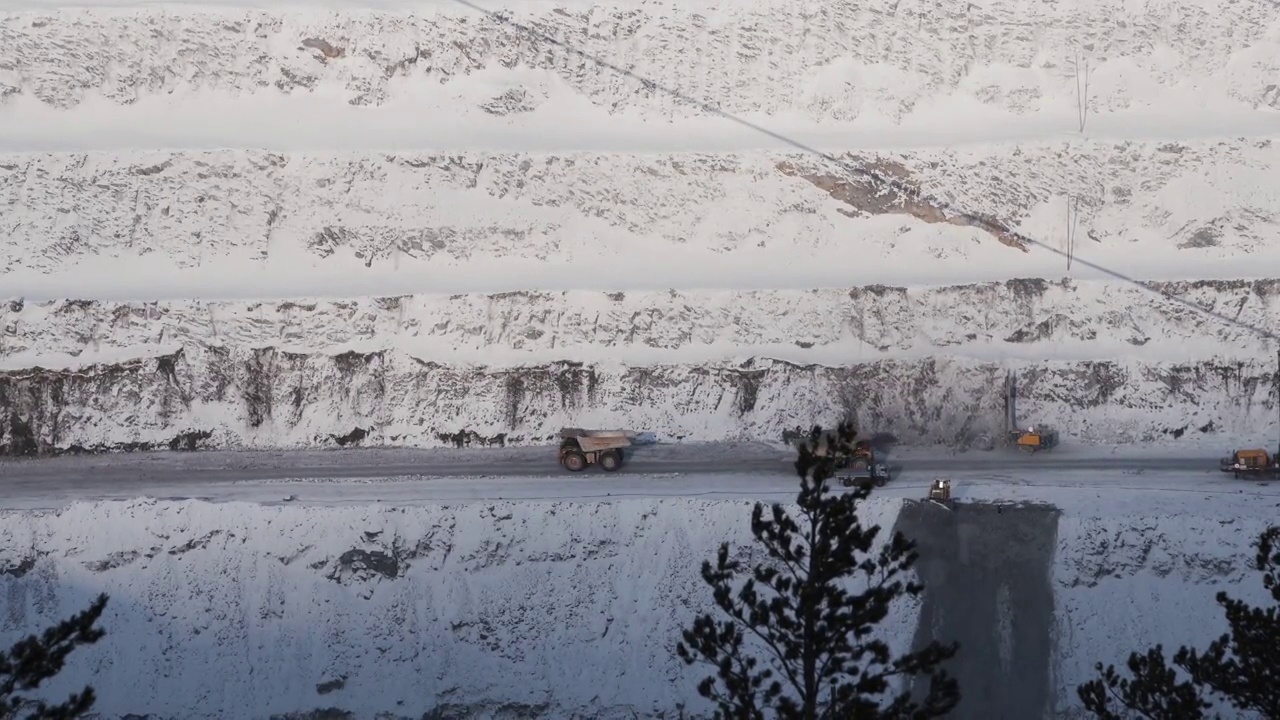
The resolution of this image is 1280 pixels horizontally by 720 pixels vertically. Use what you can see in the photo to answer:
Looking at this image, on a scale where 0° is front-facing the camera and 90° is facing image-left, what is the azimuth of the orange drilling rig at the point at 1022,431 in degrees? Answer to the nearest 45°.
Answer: approximately 90°

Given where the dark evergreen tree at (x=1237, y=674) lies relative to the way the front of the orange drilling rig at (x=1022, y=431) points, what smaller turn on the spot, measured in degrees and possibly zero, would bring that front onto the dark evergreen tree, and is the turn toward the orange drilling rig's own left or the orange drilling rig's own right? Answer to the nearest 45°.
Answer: approximately 90° to the orange drilling rig's own left

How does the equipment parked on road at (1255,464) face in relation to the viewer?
to the viewer's left

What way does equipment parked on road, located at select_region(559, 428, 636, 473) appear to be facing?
to the viewer's left

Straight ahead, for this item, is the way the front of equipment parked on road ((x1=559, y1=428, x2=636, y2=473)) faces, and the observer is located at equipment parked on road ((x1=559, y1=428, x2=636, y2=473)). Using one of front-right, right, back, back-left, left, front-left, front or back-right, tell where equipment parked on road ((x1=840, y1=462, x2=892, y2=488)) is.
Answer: back

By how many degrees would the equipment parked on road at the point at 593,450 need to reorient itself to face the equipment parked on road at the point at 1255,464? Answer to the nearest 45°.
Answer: approximately 180°

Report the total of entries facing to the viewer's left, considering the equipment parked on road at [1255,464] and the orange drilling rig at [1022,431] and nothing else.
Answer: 2

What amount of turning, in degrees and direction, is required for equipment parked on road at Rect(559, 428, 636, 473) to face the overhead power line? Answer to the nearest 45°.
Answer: approximately 135° to its right

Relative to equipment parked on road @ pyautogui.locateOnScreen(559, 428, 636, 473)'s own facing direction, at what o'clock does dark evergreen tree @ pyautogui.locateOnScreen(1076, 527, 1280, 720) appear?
The dark evergreen tree is roughly at 8 o'clock from the equipment parked on road.

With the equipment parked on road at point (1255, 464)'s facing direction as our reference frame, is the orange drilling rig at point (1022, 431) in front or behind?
in front

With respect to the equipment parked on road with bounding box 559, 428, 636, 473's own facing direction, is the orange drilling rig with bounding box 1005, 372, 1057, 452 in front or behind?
behind

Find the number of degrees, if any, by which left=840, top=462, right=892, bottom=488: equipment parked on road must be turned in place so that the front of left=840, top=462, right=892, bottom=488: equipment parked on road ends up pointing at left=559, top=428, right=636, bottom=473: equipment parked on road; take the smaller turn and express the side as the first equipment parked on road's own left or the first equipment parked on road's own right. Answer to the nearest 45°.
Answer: approximately 180°

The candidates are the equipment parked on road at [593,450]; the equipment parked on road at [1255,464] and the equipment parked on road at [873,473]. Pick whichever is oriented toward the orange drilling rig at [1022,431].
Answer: the equipment parked on road at [1255,464]
